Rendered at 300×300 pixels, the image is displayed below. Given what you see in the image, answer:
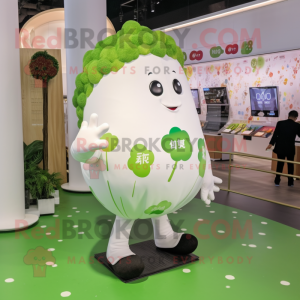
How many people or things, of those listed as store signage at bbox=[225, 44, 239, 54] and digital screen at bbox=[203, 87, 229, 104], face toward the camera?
2

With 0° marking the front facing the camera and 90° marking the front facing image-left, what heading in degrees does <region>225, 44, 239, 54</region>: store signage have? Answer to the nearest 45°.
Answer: approximately 0°

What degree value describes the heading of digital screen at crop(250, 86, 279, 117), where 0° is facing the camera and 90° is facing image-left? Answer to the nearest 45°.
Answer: approximately 0°

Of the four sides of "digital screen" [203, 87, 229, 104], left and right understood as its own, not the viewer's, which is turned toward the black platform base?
front

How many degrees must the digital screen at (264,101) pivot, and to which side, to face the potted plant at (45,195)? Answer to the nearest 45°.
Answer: approximately 45° to its right

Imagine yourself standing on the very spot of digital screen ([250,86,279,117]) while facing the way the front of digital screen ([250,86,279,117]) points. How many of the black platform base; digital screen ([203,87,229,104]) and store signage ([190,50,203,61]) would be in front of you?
1

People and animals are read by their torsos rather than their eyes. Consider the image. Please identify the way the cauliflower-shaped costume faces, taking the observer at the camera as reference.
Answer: facing the viewer and to the right of the viewer

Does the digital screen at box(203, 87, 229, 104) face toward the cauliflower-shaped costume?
yes

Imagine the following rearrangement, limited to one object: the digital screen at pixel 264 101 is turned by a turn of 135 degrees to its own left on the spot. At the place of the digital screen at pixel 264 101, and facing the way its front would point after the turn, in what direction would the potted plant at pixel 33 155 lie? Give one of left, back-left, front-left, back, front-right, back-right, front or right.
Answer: back
